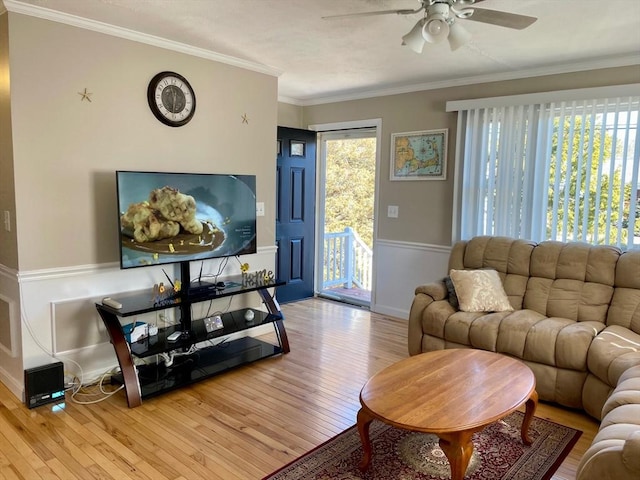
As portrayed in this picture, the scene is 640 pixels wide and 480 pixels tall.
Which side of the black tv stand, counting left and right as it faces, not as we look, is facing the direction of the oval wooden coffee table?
front

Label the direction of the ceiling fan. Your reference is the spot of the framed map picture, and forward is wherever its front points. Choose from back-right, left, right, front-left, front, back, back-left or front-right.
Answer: front-left

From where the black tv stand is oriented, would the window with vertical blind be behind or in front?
in front

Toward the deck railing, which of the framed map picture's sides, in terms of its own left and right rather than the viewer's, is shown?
right

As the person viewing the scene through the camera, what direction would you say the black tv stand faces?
facing the viewer and to the right of the viewer

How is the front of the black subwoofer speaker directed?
toward the camera

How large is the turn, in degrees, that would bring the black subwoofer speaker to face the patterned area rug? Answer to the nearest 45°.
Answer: approximately 45° to its left

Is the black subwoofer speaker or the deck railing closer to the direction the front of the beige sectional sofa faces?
the black subwoofer speaker

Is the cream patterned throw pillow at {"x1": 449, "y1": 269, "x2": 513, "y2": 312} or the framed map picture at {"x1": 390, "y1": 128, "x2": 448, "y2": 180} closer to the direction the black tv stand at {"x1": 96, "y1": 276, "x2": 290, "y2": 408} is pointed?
the cream patterned throw pillow

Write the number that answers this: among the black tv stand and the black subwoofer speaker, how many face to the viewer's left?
0

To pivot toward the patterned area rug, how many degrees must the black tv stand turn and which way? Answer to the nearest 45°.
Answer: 0° — it already faces it

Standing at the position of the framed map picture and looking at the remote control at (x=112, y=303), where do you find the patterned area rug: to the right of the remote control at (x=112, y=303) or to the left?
left

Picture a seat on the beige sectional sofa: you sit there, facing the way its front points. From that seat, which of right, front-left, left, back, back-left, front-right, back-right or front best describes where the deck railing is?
right
